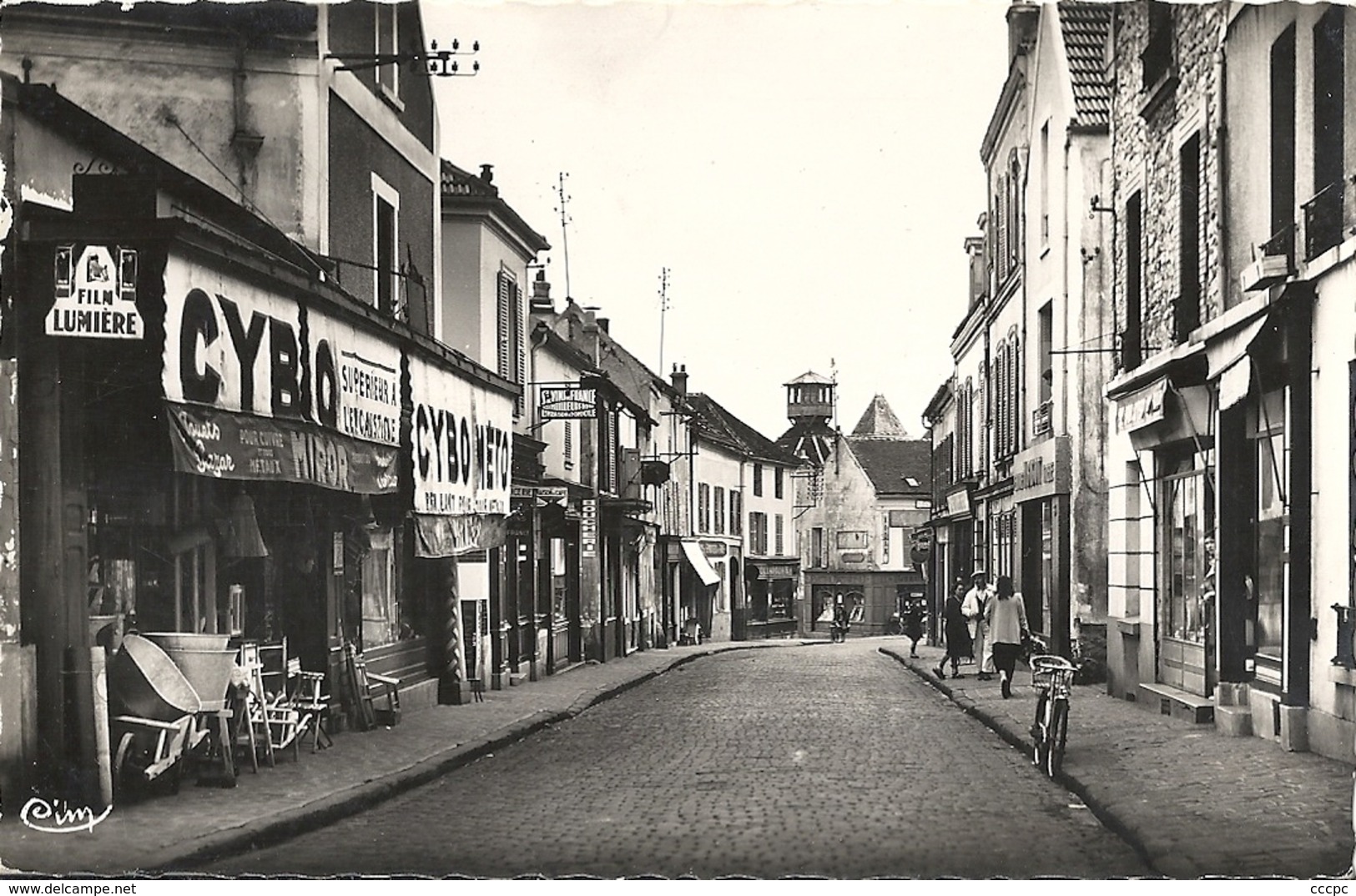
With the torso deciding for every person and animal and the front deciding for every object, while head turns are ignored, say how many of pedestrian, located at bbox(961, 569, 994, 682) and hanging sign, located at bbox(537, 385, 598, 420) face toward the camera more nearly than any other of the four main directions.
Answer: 2

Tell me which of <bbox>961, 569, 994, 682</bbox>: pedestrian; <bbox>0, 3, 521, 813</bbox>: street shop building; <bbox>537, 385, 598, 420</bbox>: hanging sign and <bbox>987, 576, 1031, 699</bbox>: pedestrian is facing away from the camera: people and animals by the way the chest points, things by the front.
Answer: <bbox>987, 576, 1031, 699</bbox>: pedestrian

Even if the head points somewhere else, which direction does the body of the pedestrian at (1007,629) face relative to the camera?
away from the camera

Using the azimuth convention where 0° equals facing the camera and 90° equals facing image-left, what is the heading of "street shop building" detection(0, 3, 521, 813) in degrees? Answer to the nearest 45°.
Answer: approximately 315°
